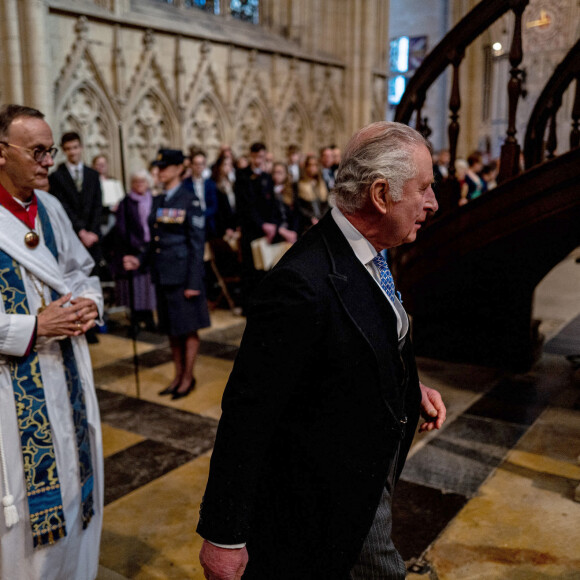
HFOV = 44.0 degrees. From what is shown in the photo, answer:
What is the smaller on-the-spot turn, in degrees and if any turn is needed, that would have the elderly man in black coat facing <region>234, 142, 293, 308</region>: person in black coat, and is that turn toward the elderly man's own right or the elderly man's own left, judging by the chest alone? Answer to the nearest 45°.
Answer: approximately 90° to the elderly man's own left

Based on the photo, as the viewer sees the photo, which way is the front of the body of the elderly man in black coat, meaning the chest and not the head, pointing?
to the viewer's right

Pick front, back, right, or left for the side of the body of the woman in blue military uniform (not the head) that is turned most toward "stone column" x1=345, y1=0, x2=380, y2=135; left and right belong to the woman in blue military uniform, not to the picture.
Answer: back

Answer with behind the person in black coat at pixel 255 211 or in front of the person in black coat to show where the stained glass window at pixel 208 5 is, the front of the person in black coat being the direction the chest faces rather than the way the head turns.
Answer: behind

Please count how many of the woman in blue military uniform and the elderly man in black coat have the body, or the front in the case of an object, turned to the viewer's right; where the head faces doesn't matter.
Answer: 1

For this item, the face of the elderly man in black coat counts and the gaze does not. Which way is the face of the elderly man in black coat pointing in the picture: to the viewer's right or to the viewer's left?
to the viewer's right

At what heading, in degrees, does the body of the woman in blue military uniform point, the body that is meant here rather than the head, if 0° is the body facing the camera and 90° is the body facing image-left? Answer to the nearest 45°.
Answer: approximately 45°

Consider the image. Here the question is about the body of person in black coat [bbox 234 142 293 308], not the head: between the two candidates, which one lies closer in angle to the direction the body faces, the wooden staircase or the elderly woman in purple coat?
the wooden staircase

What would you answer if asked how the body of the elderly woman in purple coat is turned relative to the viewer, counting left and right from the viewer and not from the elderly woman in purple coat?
facing the viewer and to the right of the viewer

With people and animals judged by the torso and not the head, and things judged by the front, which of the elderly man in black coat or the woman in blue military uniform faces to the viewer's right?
the elderly man in black coat

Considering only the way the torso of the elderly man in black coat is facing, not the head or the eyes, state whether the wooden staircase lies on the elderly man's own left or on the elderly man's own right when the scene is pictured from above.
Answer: on the elderly man's own left
